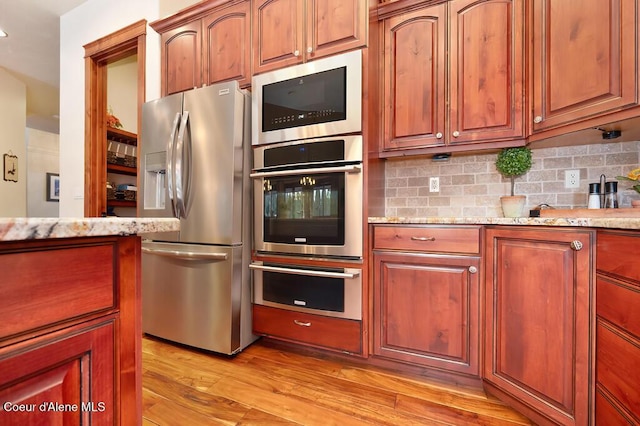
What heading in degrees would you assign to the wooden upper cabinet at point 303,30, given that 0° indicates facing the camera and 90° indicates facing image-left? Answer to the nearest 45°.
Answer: approximately 45°

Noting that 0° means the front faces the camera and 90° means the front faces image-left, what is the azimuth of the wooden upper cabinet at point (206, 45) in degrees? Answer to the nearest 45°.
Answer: approximately 45°

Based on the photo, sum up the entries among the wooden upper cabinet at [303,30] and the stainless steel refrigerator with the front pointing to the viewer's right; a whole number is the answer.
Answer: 0

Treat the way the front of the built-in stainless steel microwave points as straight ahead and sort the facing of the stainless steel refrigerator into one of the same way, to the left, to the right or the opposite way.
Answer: the same way

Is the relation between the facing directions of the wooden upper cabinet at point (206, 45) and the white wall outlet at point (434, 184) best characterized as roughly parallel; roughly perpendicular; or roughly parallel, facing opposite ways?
roughly parallel

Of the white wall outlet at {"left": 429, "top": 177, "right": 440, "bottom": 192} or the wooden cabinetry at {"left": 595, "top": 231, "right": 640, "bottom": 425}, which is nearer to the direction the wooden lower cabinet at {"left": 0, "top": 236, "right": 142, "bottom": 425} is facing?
the wooden cabinetry

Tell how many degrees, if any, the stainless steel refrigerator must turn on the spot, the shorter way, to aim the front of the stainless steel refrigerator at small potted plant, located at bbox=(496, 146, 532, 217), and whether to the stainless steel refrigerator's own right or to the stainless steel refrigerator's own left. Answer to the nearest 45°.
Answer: approximately 90° to the stainless steel refrigerator's own left

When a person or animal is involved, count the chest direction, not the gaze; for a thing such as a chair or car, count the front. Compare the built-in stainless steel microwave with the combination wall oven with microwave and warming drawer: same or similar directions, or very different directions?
same or similar directions

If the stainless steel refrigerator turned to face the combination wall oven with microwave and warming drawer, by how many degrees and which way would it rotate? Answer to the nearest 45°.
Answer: approximately 90° to its left

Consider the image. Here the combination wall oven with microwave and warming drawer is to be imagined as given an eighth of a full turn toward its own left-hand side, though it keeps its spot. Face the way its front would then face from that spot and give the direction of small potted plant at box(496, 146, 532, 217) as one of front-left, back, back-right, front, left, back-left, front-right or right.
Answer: left

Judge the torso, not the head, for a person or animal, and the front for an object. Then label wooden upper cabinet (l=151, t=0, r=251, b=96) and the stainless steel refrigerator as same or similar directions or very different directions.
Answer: same or similar directions

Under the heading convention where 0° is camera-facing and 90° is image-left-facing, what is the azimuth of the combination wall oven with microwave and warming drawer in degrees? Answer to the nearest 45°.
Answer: approximately 45°

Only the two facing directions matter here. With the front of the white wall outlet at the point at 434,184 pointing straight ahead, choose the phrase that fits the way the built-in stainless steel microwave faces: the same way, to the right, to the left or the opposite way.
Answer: the same way

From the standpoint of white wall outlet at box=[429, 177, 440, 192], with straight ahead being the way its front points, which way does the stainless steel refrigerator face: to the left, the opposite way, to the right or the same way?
the same way

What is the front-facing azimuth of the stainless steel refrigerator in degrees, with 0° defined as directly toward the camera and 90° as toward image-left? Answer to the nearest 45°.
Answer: approximately 45°

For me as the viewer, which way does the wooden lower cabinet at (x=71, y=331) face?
facing the viewer and to the right of the viewer
